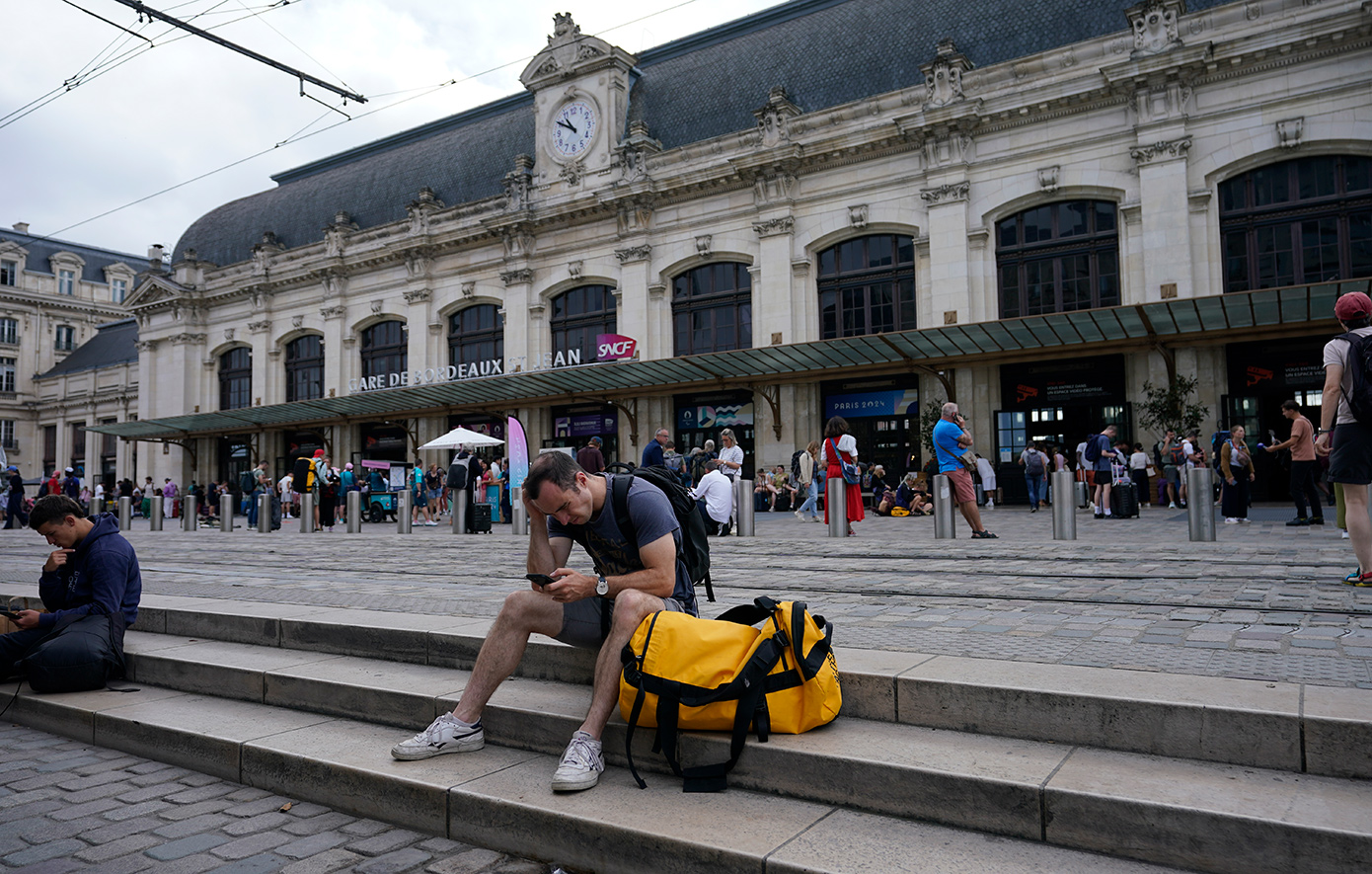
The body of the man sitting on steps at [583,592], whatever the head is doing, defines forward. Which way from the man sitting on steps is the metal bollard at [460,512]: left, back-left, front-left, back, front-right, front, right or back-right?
back-right

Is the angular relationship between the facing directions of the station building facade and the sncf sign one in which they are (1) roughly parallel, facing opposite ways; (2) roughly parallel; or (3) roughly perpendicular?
roughly parallel

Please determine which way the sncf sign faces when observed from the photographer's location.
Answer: facing the viewer and to the left of the viewer

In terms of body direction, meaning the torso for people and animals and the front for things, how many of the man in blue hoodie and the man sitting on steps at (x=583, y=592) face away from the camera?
0

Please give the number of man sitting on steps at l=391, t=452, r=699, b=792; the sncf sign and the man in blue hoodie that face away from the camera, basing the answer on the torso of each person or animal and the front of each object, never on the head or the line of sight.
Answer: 0

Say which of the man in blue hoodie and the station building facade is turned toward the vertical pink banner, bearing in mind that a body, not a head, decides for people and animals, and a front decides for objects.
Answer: the station building facade

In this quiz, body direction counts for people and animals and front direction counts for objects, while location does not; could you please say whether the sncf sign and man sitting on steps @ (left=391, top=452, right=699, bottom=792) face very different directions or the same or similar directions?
same or similar directions

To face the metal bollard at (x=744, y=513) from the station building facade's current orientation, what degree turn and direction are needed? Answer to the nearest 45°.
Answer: approximately 45° to its left

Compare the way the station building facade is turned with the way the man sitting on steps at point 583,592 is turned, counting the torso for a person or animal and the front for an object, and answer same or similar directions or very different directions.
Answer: same or similar directions

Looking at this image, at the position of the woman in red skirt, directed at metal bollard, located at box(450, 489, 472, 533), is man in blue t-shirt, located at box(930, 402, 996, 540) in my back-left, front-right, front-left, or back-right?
back-left
